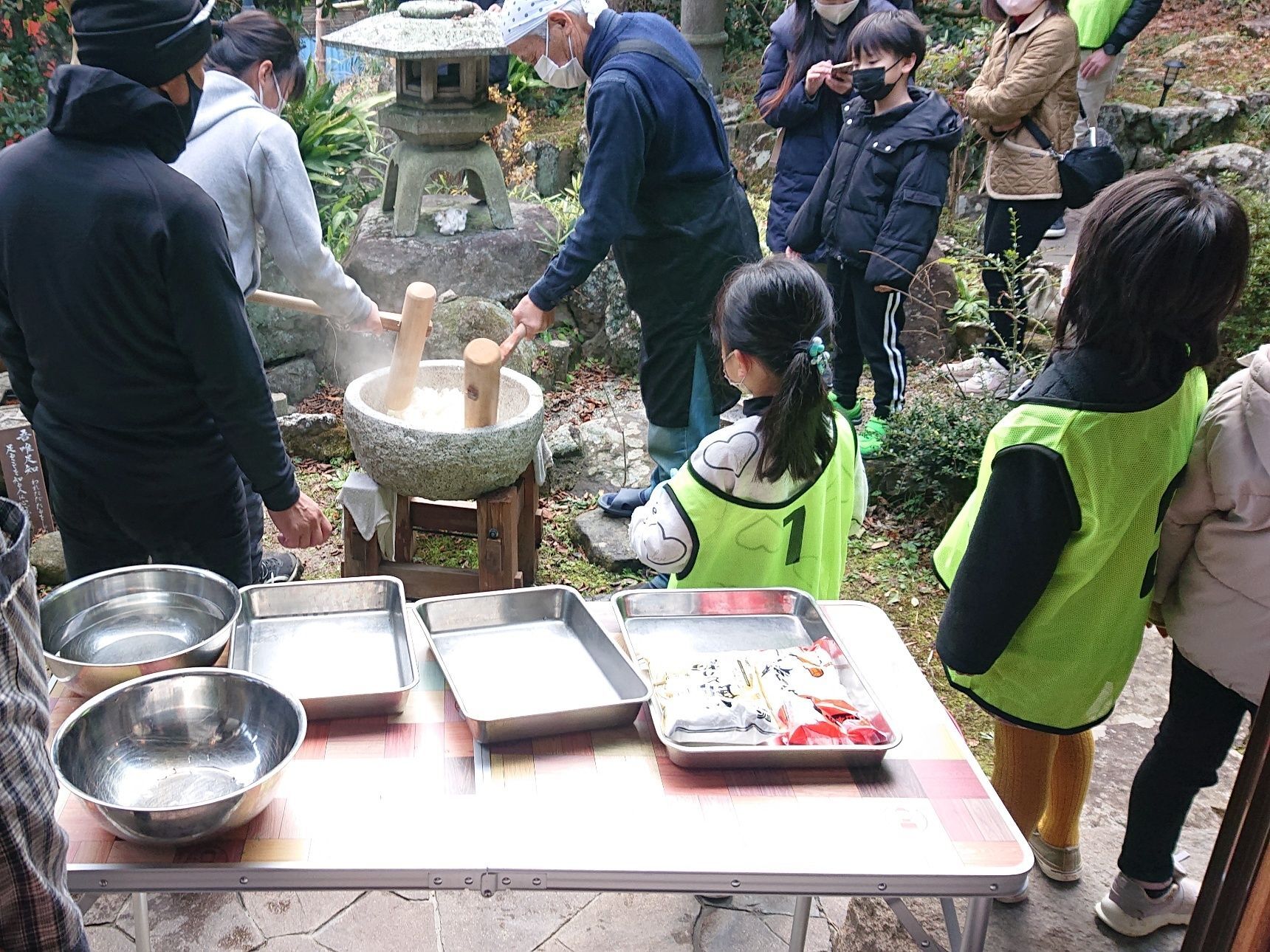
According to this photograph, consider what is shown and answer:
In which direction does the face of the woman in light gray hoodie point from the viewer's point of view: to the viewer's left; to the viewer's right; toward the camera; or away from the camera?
to the viewer's right

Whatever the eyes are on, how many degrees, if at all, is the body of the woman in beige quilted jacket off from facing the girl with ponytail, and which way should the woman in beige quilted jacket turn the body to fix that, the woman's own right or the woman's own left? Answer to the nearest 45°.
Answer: approximately 45° to the woman's own left

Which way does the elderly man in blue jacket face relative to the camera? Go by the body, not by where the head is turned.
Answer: to the viewer's left

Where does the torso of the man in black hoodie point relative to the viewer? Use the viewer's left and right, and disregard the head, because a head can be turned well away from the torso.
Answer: facing away from the viewer and to the right of the viewer

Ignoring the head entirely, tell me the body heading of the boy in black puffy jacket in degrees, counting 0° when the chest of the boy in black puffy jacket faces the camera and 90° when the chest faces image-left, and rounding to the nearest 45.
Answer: approximately 45°

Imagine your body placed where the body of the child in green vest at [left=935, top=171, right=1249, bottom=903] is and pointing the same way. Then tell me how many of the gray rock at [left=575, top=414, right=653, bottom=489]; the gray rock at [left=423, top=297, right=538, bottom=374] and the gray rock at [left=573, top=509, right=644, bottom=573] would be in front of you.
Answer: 3

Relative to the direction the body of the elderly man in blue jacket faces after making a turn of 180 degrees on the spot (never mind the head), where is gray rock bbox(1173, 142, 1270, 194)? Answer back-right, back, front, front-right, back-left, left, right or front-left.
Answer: front-left

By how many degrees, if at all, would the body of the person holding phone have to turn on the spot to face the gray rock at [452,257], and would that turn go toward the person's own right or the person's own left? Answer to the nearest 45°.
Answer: approximately 135° to the person's own right

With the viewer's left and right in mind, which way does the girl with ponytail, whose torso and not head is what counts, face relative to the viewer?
facing away from the viewer and to the left of the viewer

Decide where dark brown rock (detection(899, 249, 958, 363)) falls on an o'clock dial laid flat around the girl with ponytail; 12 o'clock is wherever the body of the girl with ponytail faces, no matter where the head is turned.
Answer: The dark brown rock is roughly at 2 o'clock from the girl with ponytail.
